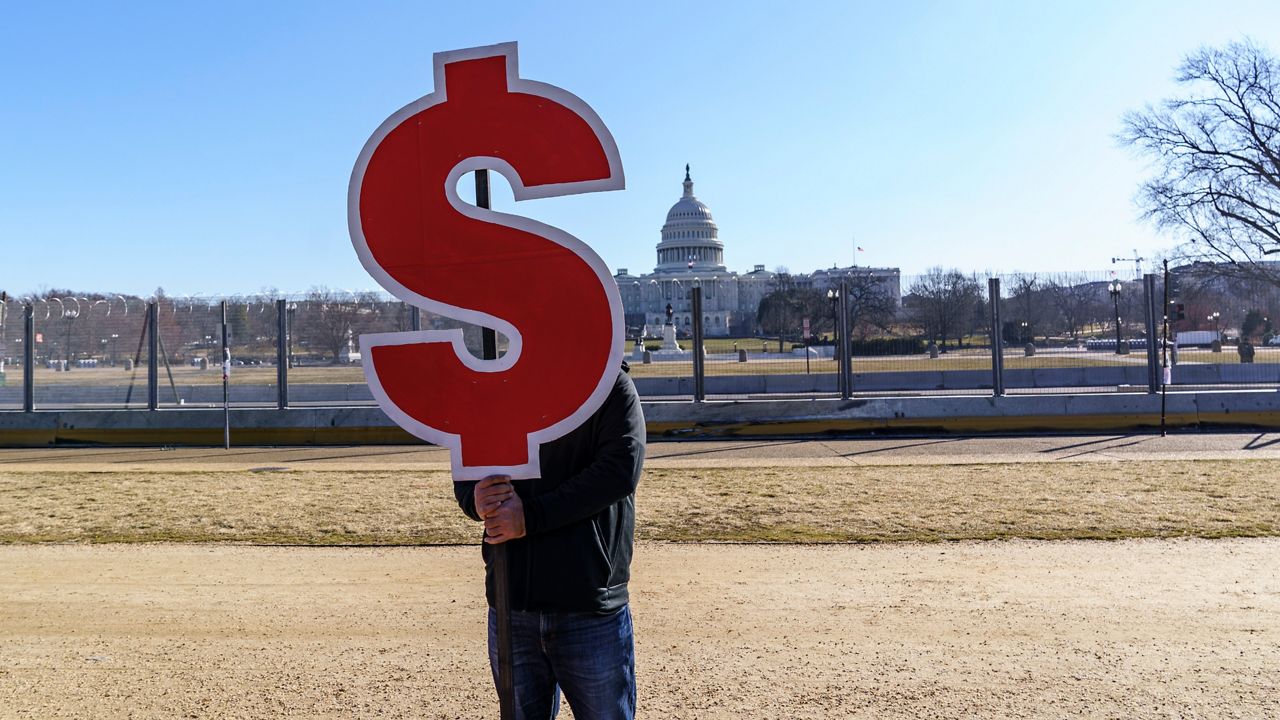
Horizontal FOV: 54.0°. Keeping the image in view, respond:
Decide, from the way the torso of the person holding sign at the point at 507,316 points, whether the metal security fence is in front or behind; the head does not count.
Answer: behind

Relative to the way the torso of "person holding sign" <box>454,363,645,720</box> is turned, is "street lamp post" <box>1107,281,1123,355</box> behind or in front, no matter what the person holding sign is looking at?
behind

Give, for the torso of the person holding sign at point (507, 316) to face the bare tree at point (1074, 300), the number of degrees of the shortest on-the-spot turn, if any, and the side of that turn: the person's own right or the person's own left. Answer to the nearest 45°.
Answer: approximately 180°

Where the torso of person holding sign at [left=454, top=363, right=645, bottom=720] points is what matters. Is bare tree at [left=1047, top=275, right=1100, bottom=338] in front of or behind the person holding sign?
behind

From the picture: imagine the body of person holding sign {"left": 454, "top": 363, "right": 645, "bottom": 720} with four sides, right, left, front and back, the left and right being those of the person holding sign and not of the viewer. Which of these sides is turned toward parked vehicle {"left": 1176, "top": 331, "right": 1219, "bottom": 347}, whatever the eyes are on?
back

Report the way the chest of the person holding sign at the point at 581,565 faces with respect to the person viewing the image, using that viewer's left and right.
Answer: facing the viewer and to the left of the viewer

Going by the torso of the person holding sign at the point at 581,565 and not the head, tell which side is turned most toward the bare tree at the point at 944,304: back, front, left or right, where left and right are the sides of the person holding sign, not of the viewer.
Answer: back

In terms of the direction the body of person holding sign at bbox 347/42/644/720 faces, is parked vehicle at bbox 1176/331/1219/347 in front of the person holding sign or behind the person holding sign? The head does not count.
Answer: behind

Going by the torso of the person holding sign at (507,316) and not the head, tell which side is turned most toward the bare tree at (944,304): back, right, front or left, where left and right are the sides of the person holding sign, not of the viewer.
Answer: back

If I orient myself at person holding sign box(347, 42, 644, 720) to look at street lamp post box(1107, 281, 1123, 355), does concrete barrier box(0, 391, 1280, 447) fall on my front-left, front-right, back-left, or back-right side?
front-left
